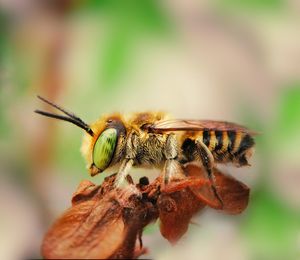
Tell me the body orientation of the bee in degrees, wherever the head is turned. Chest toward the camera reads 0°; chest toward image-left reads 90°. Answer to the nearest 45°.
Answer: approximately 90°
